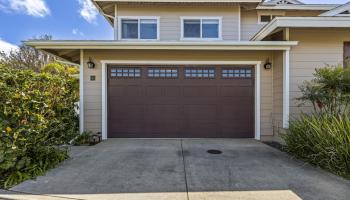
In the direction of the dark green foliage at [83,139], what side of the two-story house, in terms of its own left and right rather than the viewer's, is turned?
right

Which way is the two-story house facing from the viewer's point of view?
toward the camera

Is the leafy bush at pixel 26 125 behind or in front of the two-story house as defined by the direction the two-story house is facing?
in front

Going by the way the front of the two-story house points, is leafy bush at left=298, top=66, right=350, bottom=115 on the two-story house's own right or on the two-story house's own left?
on the two-story house's own left

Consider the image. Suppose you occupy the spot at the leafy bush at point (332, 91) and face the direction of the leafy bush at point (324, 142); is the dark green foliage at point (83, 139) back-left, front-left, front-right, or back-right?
front-right

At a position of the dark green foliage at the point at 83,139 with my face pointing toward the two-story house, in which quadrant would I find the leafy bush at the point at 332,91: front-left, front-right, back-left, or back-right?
front-right
